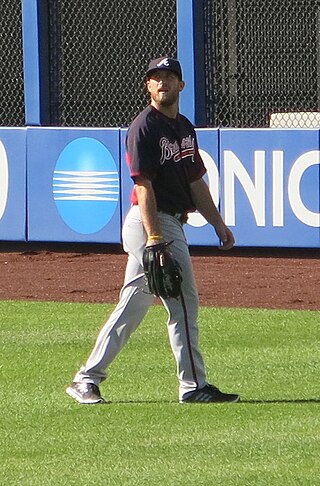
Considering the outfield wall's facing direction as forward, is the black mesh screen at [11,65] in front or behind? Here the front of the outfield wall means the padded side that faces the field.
behind

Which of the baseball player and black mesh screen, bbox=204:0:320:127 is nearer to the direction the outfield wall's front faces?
the baseball player

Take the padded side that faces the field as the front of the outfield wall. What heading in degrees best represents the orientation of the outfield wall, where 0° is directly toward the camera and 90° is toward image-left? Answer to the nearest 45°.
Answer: approximately 0°

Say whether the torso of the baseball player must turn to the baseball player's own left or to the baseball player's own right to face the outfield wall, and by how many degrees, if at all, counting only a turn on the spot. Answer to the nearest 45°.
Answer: approximately 135° to the baseball player's own left

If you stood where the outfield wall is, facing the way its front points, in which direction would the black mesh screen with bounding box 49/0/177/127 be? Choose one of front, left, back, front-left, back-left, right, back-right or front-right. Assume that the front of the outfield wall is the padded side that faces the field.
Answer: back

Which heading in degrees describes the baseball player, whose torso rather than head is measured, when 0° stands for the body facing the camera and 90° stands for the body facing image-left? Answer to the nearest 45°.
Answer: approximately 315°

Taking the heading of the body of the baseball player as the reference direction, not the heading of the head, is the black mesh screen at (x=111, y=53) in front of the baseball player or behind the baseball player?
behind

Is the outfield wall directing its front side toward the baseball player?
yes

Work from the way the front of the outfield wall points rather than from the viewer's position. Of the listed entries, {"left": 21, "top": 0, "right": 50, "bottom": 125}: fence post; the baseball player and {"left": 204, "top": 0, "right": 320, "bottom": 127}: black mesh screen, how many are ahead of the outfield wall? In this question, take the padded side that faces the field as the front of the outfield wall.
1
